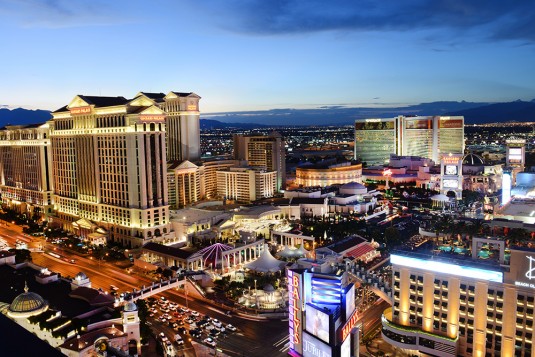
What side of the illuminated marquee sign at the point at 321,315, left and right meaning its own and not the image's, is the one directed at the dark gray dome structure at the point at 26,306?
right

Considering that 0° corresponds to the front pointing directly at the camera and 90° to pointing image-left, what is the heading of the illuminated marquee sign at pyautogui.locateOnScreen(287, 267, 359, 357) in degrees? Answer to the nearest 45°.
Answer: approximately 0°

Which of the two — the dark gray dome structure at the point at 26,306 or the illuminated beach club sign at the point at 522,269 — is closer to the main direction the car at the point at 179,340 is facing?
the illuminated beach club sign
